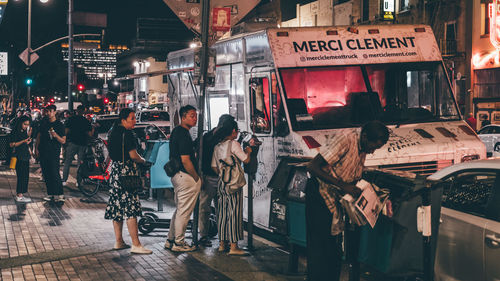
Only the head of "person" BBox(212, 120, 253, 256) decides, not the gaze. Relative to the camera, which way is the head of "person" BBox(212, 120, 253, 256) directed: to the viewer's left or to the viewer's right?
to the viewer's right

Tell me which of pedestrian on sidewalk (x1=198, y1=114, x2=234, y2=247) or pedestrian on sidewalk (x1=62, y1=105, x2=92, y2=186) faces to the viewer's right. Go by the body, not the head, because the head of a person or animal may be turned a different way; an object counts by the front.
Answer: pedestrian on sidewalk (x1=198, y1=114, x2=234, y2=247)

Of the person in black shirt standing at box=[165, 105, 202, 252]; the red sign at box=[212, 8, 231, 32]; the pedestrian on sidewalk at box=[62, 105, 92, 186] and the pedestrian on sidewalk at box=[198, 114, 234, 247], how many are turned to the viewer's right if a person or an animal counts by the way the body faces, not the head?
2

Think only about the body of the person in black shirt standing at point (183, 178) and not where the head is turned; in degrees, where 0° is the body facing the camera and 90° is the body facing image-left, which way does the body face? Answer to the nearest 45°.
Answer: approximately 270°

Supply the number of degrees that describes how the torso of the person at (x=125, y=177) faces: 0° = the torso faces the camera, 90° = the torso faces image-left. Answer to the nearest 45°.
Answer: approximately 270°

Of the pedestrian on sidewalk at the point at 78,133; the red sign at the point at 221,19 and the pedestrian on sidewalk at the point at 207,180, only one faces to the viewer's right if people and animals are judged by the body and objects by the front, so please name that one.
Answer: the pedestrian on sidewalk at the point at 207,180

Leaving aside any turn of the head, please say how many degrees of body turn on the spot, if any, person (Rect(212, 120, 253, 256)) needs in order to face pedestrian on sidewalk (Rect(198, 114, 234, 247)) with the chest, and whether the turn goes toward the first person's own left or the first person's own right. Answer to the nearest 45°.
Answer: approximately 90° to the first person's own left

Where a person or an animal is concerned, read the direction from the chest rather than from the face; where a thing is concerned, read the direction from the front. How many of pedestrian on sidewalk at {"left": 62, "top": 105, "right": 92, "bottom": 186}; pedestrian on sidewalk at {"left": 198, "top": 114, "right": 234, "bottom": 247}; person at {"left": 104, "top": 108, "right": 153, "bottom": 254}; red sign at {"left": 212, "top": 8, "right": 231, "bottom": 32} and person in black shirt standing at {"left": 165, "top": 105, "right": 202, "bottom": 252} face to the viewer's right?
3
